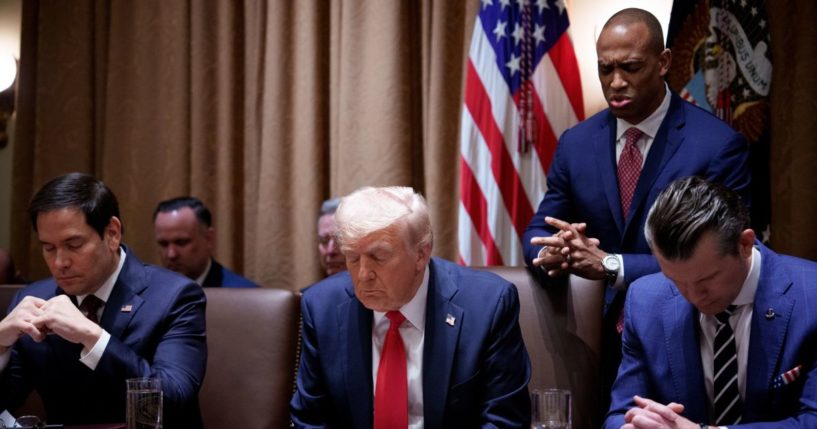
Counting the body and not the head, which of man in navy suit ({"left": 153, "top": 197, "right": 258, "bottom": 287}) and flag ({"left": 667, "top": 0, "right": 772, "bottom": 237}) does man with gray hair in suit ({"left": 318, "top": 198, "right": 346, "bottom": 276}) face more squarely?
the man in navy suit

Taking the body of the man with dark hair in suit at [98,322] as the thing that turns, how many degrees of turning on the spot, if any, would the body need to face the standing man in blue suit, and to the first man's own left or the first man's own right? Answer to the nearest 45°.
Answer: approximately 135° to the first man's own left

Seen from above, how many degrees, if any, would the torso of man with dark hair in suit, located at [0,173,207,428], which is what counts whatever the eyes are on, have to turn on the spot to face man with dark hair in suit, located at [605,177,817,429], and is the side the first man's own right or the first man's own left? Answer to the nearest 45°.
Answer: approximately 90° to the first man's own left

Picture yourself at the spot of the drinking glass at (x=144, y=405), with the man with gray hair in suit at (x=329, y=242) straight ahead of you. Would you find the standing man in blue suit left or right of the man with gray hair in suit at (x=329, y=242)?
right

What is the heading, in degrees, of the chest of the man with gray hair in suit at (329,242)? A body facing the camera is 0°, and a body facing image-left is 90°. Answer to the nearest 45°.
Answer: approximately 45°

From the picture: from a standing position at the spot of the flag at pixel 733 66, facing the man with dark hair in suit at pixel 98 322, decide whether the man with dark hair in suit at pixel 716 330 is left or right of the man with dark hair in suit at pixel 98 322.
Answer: left

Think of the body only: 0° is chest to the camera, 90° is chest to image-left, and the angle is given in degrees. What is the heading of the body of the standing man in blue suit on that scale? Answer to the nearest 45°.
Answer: approximately 45°

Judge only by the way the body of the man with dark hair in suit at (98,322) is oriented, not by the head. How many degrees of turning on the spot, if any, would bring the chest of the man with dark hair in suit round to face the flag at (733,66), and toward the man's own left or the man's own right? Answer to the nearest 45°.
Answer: approximately 135° to the man's own left

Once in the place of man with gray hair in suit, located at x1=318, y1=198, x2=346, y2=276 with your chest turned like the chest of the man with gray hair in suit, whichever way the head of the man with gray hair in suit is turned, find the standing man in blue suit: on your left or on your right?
on your left
